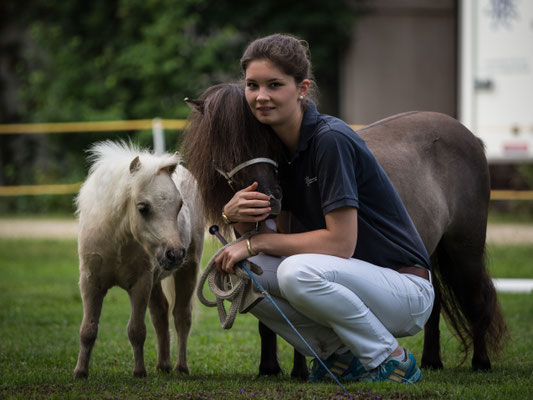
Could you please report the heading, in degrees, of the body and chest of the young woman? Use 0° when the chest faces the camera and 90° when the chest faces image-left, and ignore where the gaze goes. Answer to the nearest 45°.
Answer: approximately 90°

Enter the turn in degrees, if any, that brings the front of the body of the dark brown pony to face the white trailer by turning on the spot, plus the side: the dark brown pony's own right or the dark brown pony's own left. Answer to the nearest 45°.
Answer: approximately 90° to the dark brown pony's own right

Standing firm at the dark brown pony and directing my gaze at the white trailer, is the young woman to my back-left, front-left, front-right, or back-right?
back-left

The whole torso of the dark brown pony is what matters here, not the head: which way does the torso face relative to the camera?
to the viewer's left

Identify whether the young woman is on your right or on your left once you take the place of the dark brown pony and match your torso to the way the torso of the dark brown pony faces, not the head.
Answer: on your left
